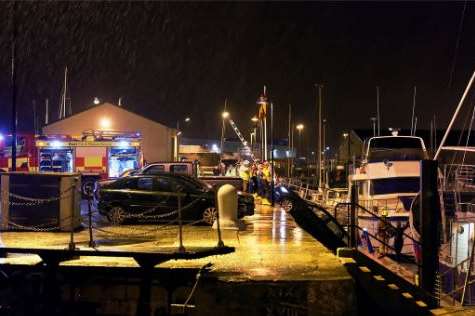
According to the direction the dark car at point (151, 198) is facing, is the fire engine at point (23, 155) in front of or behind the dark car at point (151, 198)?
behind

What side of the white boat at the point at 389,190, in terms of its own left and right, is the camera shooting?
front

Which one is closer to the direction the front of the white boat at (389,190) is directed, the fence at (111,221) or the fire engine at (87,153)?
the fence

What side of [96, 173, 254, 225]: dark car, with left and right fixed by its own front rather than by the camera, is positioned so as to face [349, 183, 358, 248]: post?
front

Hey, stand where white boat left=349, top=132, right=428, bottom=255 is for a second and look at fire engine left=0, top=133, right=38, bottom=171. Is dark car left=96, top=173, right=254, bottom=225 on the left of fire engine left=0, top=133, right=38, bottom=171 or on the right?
left

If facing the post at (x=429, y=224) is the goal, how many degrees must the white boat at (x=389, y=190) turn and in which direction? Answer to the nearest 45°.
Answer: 0° — it already faces it

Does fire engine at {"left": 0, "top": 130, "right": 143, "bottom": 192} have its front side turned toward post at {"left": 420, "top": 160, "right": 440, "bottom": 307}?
no

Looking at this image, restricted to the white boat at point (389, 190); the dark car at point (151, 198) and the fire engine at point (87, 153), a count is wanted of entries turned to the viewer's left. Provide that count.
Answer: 1

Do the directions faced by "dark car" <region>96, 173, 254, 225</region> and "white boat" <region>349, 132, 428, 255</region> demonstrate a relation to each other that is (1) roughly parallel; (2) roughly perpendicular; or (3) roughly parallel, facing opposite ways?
roughly perpendicular
